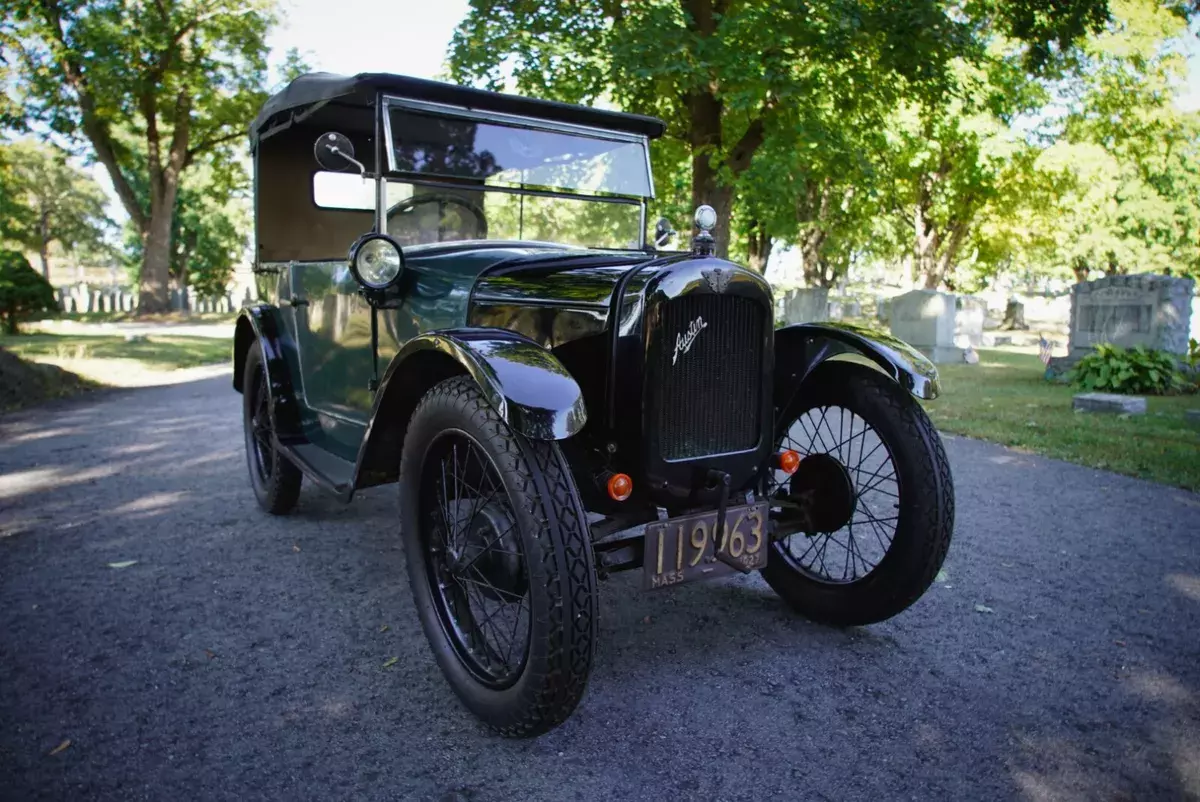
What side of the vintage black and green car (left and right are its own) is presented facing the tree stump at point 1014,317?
left

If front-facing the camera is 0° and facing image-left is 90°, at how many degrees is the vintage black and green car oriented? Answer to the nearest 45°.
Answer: approximately 315°

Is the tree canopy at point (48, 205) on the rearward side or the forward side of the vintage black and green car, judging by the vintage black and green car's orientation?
on the rearward side

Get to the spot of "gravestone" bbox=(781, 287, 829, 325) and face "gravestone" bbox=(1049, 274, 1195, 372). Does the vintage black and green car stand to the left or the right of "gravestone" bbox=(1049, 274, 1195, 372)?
right

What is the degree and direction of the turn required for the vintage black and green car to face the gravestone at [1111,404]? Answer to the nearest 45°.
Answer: approximately 90° to its left

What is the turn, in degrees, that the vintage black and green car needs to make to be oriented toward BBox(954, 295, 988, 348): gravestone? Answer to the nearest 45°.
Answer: approximately 90° to its left

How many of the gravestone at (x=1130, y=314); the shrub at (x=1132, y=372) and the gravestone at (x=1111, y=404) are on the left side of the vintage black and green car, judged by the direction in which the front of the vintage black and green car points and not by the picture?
3

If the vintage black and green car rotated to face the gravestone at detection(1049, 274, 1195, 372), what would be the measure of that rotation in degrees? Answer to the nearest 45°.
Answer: approximately 90° to its left

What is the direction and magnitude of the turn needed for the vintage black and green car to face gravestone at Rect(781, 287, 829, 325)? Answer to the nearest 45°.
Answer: approximately 135° to its left

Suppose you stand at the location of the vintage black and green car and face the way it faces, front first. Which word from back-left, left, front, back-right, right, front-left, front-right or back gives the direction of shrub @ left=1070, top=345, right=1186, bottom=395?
left
